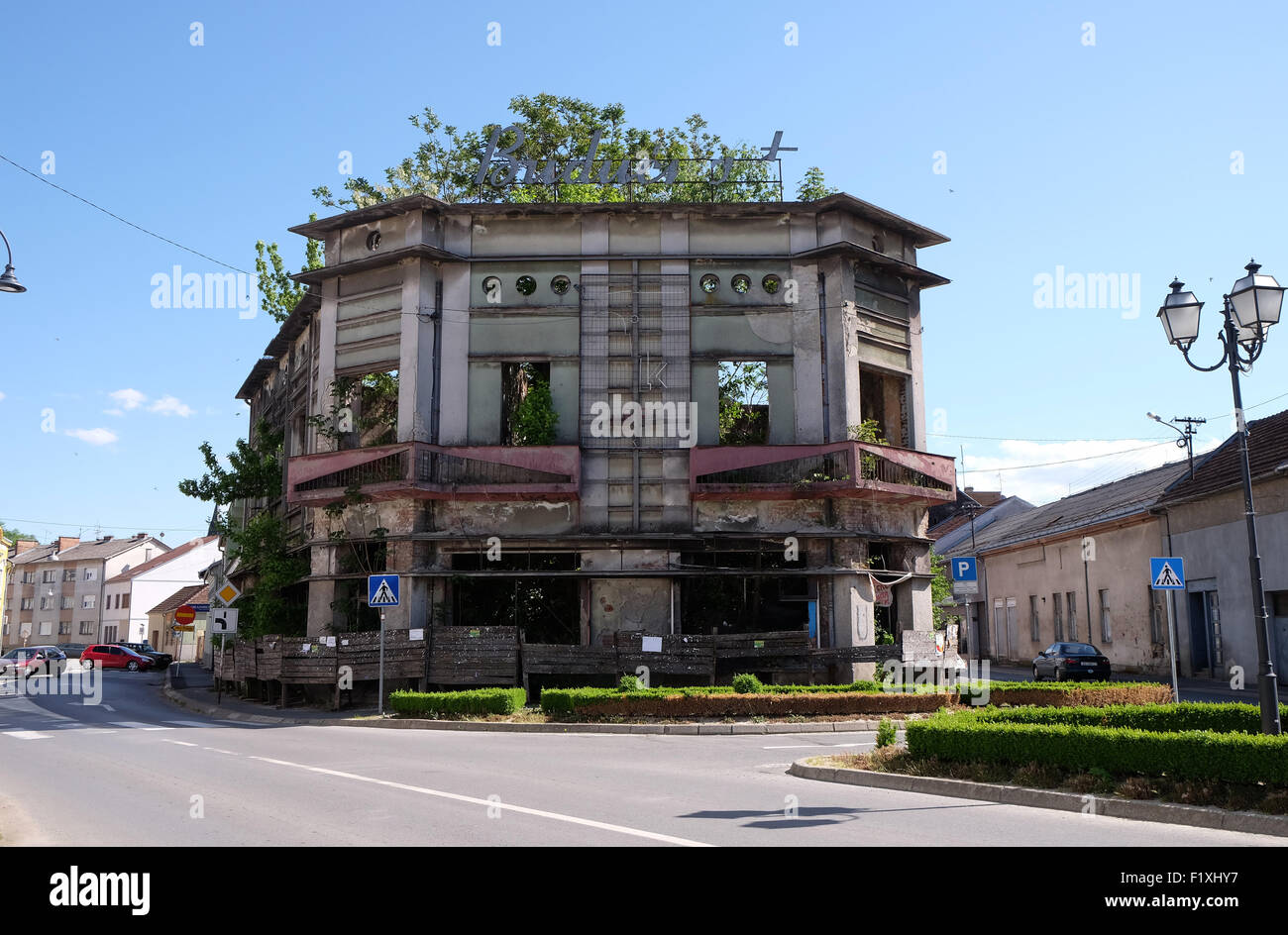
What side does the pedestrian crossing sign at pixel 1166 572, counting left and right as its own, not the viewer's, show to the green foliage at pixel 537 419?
right

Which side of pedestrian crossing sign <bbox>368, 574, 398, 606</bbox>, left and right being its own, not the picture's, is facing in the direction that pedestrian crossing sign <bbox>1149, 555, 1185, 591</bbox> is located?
left

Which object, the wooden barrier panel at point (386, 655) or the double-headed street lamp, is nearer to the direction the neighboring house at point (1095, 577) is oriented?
the wooden barrier panel

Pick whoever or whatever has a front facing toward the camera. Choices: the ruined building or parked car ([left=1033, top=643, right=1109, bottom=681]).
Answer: the ruined building

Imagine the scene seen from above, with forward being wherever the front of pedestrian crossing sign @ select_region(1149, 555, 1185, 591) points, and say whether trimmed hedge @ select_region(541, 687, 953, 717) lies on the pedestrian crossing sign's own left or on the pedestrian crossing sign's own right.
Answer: on the pedestrian crossing sign's own right

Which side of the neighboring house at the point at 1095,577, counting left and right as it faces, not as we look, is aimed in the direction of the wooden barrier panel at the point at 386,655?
front

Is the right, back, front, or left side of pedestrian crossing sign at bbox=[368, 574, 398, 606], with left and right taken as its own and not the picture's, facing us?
front

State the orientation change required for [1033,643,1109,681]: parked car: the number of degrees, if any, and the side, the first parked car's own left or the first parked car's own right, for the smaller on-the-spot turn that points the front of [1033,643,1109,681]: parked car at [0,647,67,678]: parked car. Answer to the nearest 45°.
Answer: approximately 45° to the first parked car's own left

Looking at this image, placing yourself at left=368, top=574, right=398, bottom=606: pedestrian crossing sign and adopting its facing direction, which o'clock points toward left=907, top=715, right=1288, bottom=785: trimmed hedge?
The trimmed hedge is roughly at 11 o'clock from the pedestrian crossing sign.

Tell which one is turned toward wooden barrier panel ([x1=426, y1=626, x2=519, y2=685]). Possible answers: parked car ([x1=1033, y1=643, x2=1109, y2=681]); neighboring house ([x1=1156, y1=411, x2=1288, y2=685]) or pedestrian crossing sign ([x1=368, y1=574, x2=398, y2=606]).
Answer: the neighboring house

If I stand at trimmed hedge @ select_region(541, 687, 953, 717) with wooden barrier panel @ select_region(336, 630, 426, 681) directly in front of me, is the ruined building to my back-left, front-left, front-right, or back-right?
front-right

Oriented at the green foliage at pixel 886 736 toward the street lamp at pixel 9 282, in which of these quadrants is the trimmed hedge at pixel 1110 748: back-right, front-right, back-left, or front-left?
back-left

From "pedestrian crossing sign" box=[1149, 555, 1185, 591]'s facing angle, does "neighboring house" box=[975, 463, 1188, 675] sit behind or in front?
behind

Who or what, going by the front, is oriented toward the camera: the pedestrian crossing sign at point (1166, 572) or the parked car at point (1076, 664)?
the pedestrian crossing sign
